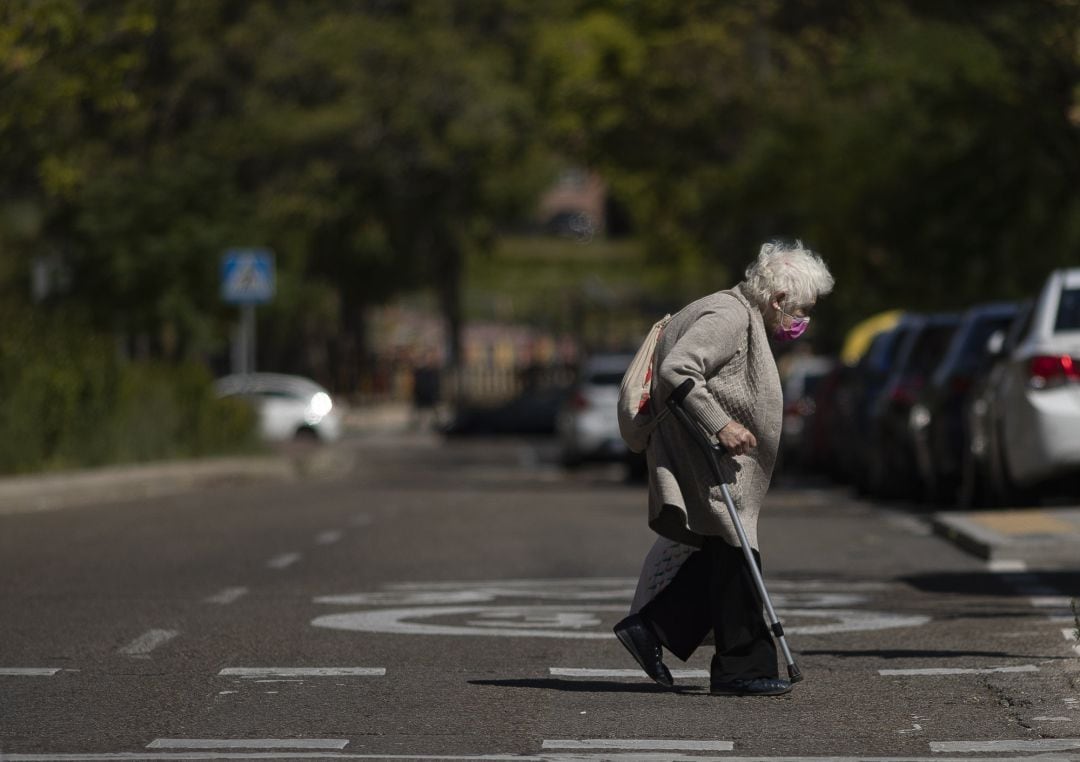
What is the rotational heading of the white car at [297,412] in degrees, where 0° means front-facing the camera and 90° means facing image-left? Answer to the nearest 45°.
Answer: approximately 315°

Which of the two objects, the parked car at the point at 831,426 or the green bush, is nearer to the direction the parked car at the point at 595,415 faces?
the green bush

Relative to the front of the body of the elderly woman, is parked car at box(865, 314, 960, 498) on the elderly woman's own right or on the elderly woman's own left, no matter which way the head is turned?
on the elderly woman's own left

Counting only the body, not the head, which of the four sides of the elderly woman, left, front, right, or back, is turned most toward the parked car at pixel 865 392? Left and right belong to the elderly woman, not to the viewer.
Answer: left

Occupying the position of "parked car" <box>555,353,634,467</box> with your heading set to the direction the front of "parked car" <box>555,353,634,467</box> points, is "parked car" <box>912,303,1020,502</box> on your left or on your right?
on your right

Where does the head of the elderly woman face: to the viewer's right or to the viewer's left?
to the viewer's right

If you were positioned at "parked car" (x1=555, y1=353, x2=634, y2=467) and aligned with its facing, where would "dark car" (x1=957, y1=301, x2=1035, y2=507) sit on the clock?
The dark car is roughly at 4 o'clock from the parked car.

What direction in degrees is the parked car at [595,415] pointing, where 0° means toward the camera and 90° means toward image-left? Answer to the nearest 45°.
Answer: approximately 225°

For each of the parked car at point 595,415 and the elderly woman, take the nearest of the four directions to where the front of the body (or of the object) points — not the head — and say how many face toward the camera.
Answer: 0

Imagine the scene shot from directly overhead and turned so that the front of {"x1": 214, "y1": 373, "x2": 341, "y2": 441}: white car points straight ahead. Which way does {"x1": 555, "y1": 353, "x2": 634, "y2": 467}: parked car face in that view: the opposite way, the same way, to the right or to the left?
to the left

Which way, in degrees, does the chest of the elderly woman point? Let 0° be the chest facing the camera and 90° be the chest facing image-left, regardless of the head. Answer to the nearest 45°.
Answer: approximately 270°
